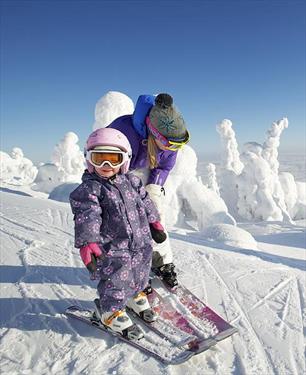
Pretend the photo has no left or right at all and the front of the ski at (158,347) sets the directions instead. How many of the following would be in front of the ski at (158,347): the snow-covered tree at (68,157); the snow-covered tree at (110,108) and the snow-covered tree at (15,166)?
0

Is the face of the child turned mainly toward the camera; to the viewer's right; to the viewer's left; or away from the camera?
toward the camera

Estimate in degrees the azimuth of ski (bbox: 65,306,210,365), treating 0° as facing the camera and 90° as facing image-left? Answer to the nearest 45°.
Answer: approximately 315°

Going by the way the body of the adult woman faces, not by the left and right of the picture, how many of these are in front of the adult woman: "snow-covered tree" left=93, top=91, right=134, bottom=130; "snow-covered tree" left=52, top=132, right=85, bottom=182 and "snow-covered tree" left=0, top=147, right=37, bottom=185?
0

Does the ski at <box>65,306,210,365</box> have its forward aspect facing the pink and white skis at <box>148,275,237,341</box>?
no

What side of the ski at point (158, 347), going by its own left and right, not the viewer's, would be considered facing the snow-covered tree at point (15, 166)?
back

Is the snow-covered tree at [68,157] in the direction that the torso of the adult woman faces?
no

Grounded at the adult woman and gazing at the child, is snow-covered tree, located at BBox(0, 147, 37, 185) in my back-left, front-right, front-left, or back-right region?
back-right
